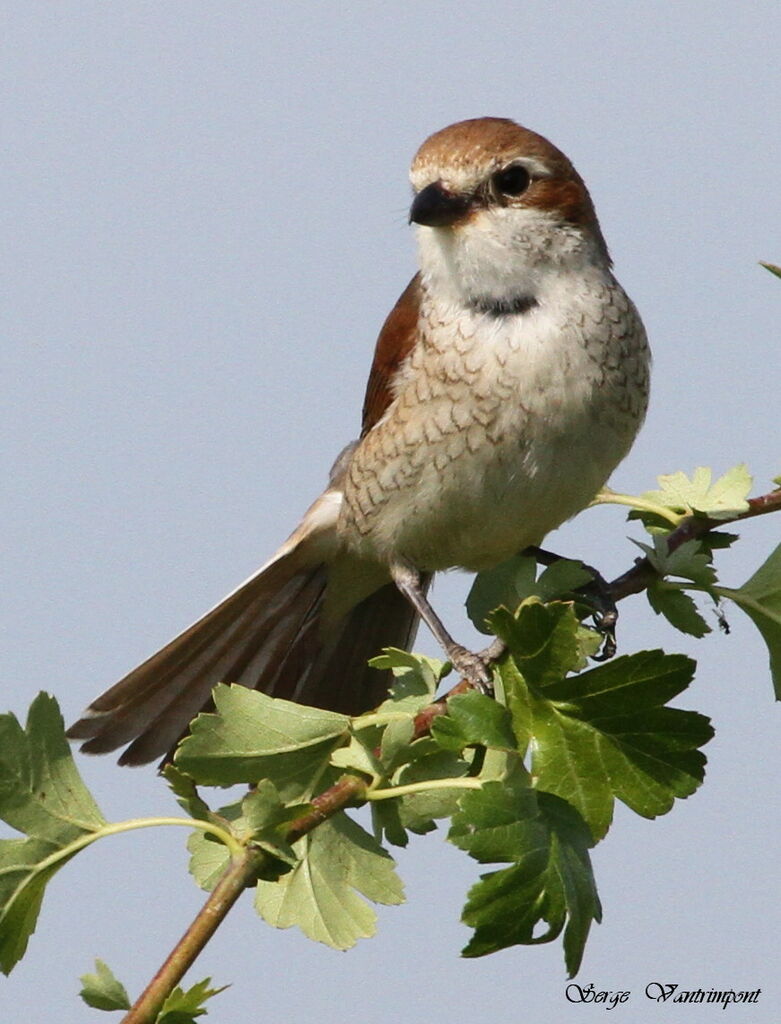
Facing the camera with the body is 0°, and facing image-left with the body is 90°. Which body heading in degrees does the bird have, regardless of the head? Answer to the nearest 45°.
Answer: approximately 315°
